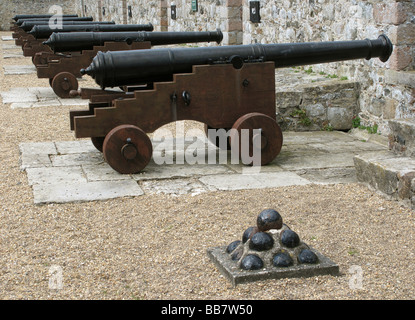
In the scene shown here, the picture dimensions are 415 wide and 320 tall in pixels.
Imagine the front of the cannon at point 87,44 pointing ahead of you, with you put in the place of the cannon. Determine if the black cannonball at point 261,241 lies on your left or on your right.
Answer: on your right

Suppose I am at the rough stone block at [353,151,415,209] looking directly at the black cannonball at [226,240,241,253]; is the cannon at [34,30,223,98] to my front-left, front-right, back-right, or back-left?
back-right

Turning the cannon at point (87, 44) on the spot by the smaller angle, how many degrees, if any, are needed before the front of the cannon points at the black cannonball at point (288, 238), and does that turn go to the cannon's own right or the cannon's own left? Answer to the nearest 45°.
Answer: approximately 90° to the cannon's own right

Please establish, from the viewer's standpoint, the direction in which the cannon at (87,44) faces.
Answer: facing to the right of the viewer

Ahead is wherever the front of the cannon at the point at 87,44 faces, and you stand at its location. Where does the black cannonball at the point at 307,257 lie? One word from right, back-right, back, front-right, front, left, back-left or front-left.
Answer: right

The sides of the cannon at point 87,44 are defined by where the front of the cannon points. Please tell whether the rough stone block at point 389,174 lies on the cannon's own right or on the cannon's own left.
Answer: on the cannon's own right

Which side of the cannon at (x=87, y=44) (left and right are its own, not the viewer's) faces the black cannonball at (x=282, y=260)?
right

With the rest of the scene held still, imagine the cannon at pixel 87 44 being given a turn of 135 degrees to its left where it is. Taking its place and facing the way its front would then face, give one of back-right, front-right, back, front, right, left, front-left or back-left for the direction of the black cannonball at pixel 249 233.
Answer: back-left

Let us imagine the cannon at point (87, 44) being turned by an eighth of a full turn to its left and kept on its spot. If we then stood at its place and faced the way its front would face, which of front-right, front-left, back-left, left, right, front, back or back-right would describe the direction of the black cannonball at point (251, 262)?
back-right

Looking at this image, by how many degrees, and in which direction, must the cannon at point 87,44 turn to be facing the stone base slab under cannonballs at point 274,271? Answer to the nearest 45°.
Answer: approximately 90° to its right
